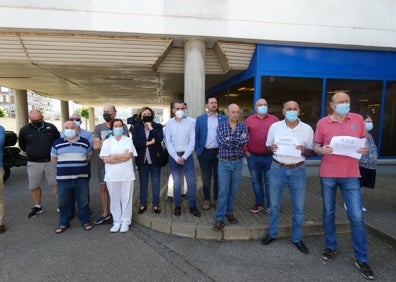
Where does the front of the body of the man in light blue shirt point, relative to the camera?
toward the camera

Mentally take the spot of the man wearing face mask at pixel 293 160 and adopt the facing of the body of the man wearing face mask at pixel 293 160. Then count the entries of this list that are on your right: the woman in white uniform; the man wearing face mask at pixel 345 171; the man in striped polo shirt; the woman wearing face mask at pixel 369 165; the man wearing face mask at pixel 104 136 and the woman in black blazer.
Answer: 4

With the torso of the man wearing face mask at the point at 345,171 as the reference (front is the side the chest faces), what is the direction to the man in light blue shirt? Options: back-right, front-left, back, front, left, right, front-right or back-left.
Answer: right

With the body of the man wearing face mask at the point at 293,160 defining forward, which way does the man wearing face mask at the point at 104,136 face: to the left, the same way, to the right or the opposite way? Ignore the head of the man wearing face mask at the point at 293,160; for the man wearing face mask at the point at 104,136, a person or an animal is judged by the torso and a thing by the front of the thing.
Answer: the same way

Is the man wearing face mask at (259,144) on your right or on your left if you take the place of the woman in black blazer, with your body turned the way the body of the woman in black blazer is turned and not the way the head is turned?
on your left

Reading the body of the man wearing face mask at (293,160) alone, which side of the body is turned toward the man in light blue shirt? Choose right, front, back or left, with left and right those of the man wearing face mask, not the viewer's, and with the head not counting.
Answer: right

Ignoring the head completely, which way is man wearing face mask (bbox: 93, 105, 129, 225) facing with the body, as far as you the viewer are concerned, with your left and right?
facing the viewer and to the left of the viewer

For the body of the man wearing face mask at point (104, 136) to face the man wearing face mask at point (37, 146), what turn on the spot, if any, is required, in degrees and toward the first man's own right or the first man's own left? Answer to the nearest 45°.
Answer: approximately 90° to the first man's own right

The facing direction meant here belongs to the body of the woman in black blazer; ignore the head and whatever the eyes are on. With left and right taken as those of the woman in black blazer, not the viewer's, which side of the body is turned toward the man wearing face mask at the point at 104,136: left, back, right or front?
right

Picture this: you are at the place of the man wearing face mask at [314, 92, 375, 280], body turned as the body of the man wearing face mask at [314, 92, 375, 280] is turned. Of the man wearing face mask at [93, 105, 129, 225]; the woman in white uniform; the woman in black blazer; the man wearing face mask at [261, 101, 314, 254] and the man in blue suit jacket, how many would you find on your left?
0

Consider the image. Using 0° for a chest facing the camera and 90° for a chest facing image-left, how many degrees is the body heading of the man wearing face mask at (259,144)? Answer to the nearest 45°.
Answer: approximately 0°

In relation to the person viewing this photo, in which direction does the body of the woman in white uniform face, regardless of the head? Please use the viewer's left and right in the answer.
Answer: facing the viewer

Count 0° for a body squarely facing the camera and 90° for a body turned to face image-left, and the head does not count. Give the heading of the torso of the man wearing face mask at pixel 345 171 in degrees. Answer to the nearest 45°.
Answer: approximately 0°

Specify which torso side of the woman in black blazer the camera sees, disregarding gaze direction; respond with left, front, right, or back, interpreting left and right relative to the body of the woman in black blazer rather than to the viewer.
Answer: front

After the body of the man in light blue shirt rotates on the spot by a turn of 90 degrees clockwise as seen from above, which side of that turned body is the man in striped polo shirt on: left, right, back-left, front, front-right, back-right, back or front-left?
front

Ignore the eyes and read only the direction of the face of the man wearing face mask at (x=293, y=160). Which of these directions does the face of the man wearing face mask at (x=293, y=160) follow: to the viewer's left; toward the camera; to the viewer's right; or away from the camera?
toward the camera

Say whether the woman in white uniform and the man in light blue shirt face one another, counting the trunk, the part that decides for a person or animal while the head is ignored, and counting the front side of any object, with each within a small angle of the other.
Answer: no

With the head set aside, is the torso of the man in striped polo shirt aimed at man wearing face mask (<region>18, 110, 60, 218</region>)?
no
